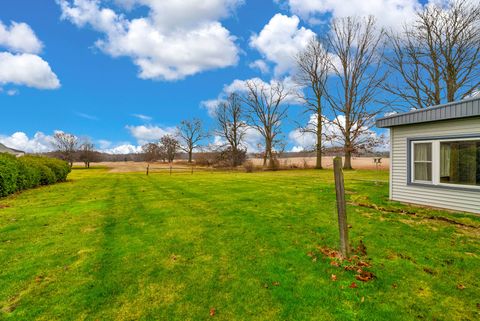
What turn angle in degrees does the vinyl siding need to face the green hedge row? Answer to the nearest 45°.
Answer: approximately 45° to its right

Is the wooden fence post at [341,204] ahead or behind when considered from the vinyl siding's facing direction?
ahead

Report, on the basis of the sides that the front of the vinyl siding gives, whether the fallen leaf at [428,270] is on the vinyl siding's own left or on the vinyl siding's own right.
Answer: on the vinyl siding's own left

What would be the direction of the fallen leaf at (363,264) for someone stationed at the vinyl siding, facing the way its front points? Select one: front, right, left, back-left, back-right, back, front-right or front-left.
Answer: front-left

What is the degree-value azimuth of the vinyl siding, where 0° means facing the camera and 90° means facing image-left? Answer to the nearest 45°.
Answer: approximately 45°

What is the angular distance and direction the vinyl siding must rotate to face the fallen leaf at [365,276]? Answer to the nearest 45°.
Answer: approximately 45° to its left

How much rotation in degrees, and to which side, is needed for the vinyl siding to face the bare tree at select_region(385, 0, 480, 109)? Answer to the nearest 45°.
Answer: approximately 135° to its right

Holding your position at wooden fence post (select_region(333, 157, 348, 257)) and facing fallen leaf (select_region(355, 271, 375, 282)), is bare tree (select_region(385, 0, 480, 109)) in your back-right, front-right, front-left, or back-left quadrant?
back-left

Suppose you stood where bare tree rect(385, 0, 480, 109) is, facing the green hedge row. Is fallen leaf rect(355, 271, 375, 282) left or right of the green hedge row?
left
